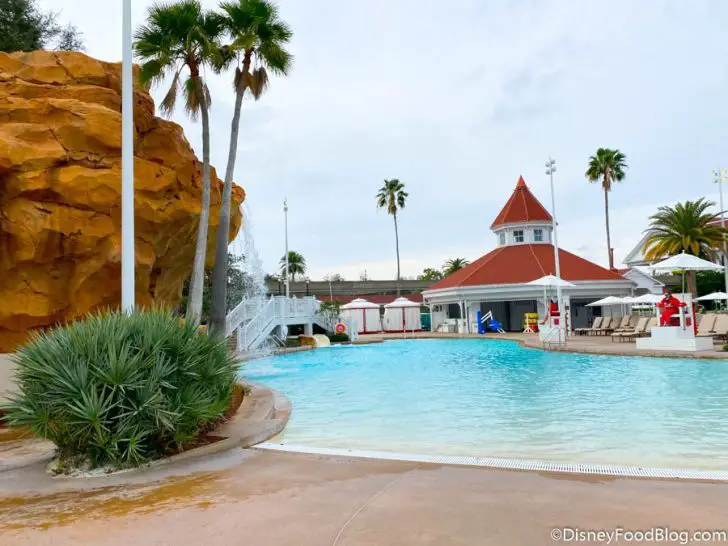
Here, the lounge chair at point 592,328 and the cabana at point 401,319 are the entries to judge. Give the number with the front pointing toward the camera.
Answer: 1

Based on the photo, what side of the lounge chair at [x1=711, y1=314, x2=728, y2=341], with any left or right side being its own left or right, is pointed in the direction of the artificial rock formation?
front

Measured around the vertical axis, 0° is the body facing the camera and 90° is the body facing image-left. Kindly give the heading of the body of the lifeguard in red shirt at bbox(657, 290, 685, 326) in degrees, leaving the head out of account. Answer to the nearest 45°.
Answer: approximately 45°

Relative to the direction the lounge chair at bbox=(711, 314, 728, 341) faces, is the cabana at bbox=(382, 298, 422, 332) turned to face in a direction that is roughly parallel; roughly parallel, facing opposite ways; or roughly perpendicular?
roughly perpendicular

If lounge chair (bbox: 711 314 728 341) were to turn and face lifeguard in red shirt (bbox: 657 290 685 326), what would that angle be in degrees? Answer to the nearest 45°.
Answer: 0° — it already faces them

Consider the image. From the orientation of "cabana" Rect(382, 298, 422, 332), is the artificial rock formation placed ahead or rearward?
ahead

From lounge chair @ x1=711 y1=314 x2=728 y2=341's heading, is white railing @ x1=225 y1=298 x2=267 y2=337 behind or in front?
in front

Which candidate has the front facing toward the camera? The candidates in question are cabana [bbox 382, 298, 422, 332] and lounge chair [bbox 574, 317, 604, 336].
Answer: the cabana

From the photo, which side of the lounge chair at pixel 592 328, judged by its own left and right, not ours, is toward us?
left

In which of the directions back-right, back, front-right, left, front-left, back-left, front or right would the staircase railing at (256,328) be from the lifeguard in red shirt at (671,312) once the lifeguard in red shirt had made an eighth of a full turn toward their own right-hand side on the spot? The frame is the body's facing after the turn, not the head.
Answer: front

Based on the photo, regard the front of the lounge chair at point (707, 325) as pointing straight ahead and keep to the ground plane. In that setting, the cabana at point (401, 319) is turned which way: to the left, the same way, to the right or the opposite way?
to the left

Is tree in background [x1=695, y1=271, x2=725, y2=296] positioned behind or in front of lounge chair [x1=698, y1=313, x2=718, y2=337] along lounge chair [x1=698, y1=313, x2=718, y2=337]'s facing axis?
behind

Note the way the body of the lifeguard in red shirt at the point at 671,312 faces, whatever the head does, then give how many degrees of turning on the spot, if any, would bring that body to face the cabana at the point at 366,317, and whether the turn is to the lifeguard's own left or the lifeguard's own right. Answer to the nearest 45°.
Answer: approximately 90° to the lifeguard's own right

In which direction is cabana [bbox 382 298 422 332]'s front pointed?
toward the camera

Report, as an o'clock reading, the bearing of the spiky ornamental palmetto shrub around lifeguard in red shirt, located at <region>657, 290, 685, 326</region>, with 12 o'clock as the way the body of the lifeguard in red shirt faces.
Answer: The spiky ornamental palmetto shrub is roughly at 11 o'clock from the lifeguard in red shirt.

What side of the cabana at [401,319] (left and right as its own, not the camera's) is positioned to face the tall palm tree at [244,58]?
front
